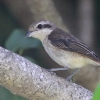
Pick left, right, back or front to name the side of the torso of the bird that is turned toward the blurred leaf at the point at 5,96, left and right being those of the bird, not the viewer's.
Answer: front

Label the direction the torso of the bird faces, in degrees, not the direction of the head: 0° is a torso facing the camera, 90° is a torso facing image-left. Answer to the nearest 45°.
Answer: approximately 90°

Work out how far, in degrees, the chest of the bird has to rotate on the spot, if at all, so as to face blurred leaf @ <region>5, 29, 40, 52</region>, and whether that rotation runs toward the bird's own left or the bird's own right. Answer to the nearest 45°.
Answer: approximately 45° to the bird's own right
